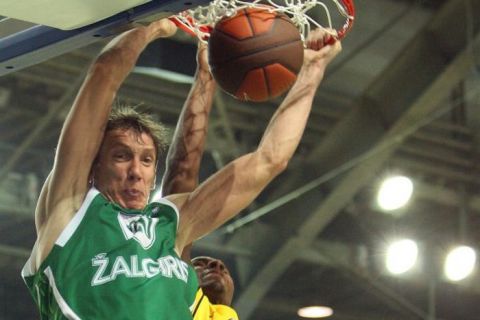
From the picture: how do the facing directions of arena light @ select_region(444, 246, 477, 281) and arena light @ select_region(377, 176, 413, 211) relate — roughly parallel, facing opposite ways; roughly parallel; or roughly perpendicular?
roughly parallel

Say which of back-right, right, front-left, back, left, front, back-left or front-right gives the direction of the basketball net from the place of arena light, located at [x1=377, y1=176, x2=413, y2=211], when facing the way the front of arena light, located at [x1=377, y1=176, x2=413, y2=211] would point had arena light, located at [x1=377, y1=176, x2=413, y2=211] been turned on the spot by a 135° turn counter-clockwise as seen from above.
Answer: back-right

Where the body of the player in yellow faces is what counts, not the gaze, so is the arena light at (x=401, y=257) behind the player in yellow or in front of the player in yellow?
behind

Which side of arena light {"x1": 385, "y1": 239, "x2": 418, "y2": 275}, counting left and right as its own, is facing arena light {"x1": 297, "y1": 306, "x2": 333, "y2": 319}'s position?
right

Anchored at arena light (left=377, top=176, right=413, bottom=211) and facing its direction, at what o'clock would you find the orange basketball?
The orange basketball is roughly at 12 o'clock from the arena light.

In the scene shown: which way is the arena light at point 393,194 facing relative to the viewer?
toward the camera

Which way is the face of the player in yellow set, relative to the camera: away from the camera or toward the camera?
toward the camera

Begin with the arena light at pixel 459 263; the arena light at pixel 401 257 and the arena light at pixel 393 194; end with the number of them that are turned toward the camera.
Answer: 3

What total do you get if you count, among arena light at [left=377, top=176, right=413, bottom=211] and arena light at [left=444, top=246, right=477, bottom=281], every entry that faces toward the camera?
2

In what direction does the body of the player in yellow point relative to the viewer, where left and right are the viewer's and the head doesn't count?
facing the viewer and to the left of the viewer

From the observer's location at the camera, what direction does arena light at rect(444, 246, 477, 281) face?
facing the viewer

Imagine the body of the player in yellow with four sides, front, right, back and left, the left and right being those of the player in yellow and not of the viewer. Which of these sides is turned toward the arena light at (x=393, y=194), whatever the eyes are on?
back

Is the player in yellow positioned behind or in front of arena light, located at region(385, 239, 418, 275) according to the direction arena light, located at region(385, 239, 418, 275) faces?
in front

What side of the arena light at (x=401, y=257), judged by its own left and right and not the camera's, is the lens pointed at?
front
